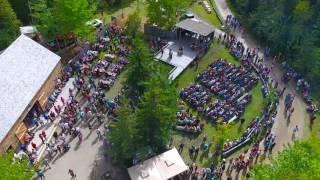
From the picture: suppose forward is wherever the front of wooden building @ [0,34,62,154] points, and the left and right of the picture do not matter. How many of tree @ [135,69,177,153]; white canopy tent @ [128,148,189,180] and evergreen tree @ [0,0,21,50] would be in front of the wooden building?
2

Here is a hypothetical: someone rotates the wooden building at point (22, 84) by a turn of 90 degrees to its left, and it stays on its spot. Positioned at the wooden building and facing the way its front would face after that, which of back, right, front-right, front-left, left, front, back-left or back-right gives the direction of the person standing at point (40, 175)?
back-right

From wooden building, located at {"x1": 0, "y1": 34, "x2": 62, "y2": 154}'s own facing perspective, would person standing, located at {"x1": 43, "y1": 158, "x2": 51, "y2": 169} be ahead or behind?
ahead

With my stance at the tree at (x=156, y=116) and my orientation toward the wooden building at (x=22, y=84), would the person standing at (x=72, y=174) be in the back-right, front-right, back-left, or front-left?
front-left

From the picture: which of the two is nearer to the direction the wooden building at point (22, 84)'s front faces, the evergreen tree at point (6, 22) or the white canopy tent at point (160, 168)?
the white canopy tent

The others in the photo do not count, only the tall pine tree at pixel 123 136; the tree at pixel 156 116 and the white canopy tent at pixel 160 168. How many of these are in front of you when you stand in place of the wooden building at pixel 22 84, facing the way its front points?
3

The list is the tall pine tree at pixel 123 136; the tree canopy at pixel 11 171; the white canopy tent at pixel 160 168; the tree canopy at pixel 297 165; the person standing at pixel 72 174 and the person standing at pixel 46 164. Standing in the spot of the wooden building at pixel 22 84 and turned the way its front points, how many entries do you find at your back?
0

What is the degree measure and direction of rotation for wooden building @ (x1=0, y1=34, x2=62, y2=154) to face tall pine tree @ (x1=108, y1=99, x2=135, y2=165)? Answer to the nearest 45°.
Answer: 0° — it already faces it

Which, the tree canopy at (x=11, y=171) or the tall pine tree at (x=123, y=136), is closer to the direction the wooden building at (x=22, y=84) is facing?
the tall pine tree

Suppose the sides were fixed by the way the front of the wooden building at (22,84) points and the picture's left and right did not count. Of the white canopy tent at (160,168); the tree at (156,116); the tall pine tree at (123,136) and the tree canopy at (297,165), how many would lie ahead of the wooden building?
4

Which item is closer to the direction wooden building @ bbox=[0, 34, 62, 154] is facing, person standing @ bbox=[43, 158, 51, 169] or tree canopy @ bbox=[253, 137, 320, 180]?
the tree canopy

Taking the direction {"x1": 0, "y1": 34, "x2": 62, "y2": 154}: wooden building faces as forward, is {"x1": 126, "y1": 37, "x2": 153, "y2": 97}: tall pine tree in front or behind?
in front

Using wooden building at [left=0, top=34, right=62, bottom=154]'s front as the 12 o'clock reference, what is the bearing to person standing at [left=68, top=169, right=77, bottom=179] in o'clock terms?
The person standing is roughly at 1 o'clock from the wooden building.

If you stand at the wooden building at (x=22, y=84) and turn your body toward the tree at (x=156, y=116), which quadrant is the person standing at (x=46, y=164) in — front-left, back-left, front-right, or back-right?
front-right

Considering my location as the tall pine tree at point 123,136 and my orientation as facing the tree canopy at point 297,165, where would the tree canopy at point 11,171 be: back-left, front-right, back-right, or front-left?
back-right

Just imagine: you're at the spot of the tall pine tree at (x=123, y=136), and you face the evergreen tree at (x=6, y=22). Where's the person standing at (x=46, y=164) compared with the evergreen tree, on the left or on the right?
left

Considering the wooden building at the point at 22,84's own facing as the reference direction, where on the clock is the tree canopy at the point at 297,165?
The tree canopy is roughly at 12 o'clock from the wooden building.

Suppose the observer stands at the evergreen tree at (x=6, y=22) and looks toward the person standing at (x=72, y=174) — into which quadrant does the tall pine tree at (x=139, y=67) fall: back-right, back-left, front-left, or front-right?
front-left

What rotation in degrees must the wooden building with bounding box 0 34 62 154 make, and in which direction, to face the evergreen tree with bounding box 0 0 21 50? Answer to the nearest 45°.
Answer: approximately 135° to its left

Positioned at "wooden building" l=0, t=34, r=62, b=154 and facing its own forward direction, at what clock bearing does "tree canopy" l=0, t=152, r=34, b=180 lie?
The tree canopy is roughly at 2 o'clock from the wooden building.
